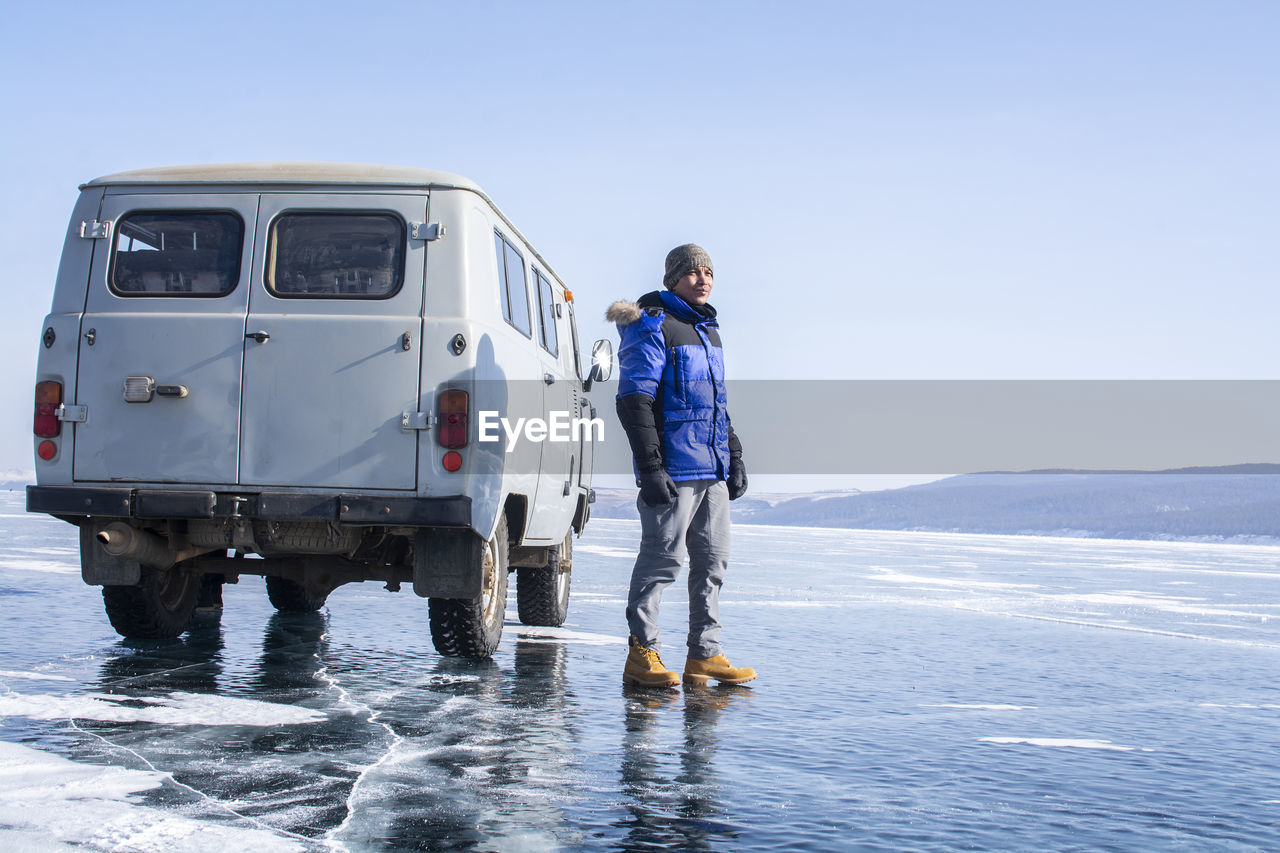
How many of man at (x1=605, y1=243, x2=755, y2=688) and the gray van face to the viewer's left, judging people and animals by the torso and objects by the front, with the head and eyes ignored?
0

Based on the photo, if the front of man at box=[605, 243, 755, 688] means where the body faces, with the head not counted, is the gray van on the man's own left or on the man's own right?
on the man's own right

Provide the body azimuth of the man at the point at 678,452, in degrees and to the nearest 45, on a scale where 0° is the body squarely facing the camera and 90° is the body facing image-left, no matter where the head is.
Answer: approximately 315°

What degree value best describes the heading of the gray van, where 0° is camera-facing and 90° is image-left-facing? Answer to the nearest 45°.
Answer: approximately 225°
